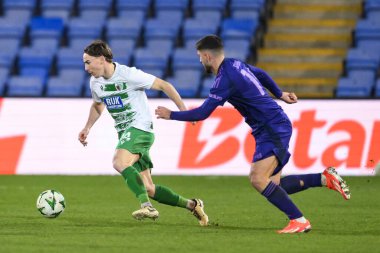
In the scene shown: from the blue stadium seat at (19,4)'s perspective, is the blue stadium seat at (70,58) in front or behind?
in front

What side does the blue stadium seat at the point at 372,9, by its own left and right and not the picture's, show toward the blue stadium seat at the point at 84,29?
right

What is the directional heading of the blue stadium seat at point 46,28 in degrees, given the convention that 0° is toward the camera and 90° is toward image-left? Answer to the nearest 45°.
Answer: approximately 0°

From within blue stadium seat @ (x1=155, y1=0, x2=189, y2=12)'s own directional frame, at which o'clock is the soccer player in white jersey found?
The soccer player in white jersey is roughly at 12 o'clock from the blue stadium seat.

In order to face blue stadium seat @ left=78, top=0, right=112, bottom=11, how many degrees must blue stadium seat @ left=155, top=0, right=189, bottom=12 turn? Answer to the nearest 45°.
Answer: approximately 90° to its right

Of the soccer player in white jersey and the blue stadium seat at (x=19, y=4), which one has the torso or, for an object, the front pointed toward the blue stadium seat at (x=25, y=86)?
the blue stadium seat at (x=19, y=4)

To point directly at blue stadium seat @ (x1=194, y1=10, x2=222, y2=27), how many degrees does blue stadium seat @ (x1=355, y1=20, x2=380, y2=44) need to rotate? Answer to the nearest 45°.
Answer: approximately 90° to its right

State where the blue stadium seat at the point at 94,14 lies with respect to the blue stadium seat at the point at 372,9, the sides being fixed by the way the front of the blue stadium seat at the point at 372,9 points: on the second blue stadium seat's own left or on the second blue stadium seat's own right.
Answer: on the second blue stadium seat's own right

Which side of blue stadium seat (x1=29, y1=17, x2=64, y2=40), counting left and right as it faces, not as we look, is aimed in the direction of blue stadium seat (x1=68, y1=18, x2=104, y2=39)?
left

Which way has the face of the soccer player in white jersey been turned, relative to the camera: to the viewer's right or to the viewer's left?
to the viewer's left

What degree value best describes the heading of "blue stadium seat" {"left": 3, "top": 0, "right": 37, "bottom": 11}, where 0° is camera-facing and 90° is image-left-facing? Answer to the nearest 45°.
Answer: approximately 0°

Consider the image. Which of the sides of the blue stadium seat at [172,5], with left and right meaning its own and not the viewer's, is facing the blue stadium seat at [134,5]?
right

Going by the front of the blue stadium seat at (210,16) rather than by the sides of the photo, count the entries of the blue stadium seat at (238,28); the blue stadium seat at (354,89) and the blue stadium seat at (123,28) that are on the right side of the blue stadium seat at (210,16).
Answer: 1
